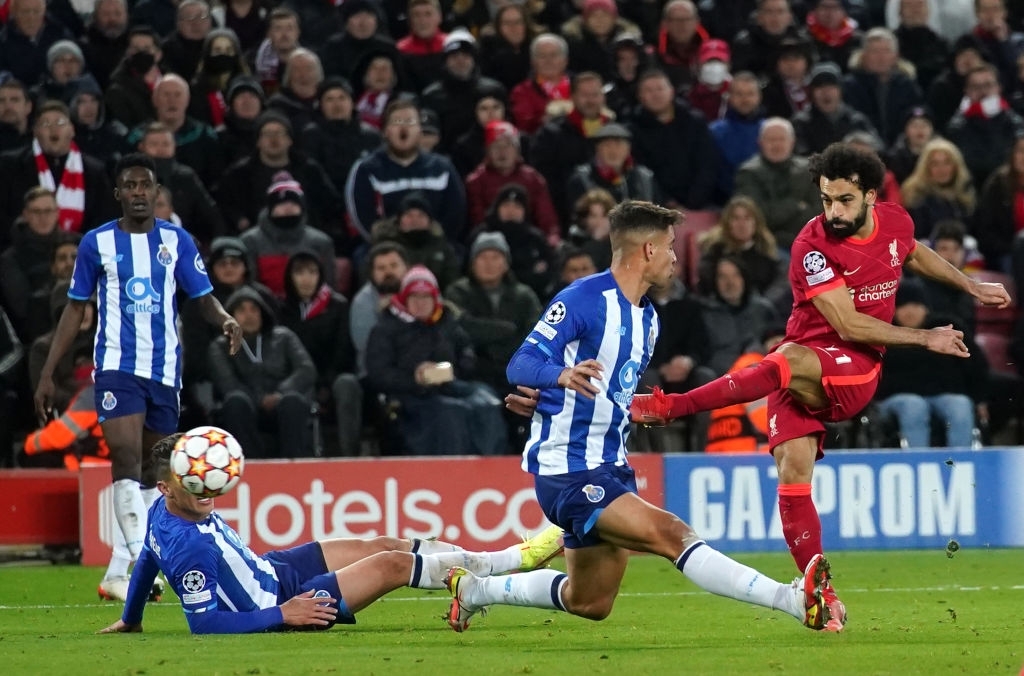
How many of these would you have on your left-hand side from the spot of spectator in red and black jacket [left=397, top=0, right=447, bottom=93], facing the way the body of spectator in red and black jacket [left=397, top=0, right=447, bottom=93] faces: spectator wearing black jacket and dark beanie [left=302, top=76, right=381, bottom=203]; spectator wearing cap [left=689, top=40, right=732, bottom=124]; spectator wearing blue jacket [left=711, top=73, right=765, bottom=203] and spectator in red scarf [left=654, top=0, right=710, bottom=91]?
3

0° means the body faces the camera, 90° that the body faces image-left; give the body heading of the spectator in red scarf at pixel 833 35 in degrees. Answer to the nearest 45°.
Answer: approximately 0°

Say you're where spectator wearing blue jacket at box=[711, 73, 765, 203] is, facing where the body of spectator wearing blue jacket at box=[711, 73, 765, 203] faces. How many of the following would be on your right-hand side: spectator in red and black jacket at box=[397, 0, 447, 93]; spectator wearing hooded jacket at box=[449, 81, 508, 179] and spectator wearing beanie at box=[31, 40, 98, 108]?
3

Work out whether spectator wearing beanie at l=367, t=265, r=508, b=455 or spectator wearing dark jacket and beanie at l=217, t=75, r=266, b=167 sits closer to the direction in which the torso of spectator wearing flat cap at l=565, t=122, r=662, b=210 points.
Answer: the spectator wearing beanie

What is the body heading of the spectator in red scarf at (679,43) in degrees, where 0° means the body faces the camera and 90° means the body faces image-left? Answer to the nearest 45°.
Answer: approximately 0°

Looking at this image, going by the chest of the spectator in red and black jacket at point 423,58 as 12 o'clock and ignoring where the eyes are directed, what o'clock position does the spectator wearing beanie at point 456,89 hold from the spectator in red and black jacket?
The spectator wearing beanie is roughly at 11 o'clock from the spectator in red and black jacket.

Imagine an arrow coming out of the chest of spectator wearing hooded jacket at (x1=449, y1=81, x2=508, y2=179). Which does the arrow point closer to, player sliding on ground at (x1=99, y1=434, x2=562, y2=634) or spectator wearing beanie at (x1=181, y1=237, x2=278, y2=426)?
the player sliding on ground

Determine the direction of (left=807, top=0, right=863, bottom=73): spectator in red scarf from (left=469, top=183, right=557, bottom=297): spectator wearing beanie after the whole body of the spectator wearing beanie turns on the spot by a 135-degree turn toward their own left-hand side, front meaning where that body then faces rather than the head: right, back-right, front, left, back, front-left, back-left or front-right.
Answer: front
